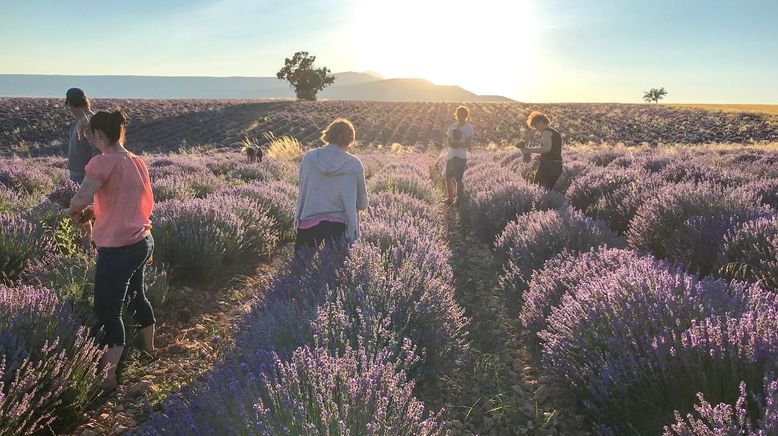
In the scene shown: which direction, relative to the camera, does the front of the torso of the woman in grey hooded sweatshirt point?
away from the camera

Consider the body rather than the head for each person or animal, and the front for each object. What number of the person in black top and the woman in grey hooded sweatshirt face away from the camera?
1

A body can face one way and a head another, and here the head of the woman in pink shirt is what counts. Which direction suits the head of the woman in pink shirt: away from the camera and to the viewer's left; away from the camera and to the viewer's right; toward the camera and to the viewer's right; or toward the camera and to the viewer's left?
away from the camera and to the viewer's left

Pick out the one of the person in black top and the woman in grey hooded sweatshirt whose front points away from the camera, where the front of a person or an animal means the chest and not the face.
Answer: the woman in grey hooded sweatshirt

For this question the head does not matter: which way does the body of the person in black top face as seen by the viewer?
to the viewer's left

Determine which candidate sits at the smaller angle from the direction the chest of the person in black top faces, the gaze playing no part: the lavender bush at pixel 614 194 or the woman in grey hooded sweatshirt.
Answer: the woman in grey hooded sweatshirt

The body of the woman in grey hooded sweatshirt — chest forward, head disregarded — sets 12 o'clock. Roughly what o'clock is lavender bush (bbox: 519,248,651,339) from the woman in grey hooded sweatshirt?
The lavender bush is roughly at 4 o'clock from the woman in grey hooded sweatshirt.

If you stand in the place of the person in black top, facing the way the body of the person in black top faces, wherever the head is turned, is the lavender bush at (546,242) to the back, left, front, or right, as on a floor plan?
left

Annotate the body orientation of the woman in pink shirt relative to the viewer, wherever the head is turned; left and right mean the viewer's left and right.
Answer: facing away from the viewer and to the left of the viewer

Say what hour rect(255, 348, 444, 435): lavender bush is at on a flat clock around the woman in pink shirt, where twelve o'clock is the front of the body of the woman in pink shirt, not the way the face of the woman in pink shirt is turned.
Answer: The lavender bush is roughly at 7 o'clock from the woman in pink shirt.

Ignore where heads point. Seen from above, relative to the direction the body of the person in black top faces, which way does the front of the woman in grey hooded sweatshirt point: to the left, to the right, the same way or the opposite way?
to the right
